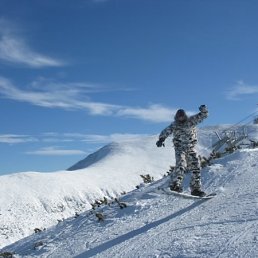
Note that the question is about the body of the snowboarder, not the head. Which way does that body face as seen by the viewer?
toward the camera
